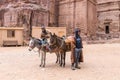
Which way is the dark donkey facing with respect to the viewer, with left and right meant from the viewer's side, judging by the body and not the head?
facing the viewer and to the left of the viewer
